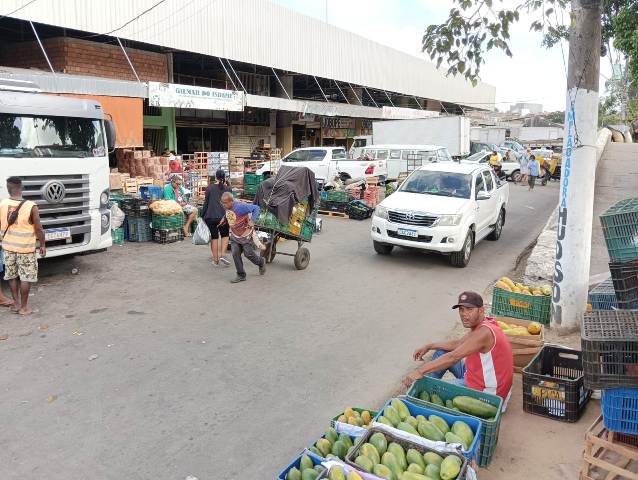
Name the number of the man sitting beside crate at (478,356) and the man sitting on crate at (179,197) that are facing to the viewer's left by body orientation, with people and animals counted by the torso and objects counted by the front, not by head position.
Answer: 1

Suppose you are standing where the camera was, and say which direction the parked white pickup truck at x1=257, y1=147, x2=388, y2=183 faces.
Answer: facing away from the viewer and to the left of the viewer

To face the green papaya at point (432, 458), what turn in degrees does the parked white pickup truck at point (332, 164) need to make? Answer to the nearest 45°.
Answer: approximately 135° to its left

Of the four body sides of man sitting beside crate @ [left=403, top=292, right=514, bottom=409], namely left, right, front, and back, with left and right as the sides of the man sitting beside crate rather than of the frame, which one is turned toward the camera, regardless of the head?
left

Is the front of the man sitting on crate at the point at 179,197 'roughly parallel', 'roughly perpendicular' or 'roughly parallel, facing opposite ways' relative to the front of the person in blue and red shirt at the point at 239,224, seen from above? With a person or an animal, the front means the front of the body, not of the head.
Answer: roughly perpendicular

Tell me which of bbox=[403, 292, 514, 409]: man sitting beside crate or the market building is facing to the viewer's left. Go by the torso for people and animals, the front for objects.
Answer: the man sitting beside crate

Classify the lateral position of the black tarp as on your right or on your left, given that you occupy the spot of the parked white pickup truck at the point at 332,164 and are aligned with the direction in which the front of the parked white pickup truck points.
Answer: on your left

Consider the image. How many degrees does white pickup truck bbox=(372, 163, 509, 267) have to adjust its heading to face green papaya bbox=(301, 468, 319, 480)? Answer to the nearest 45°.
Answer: approximately 45° to its left
